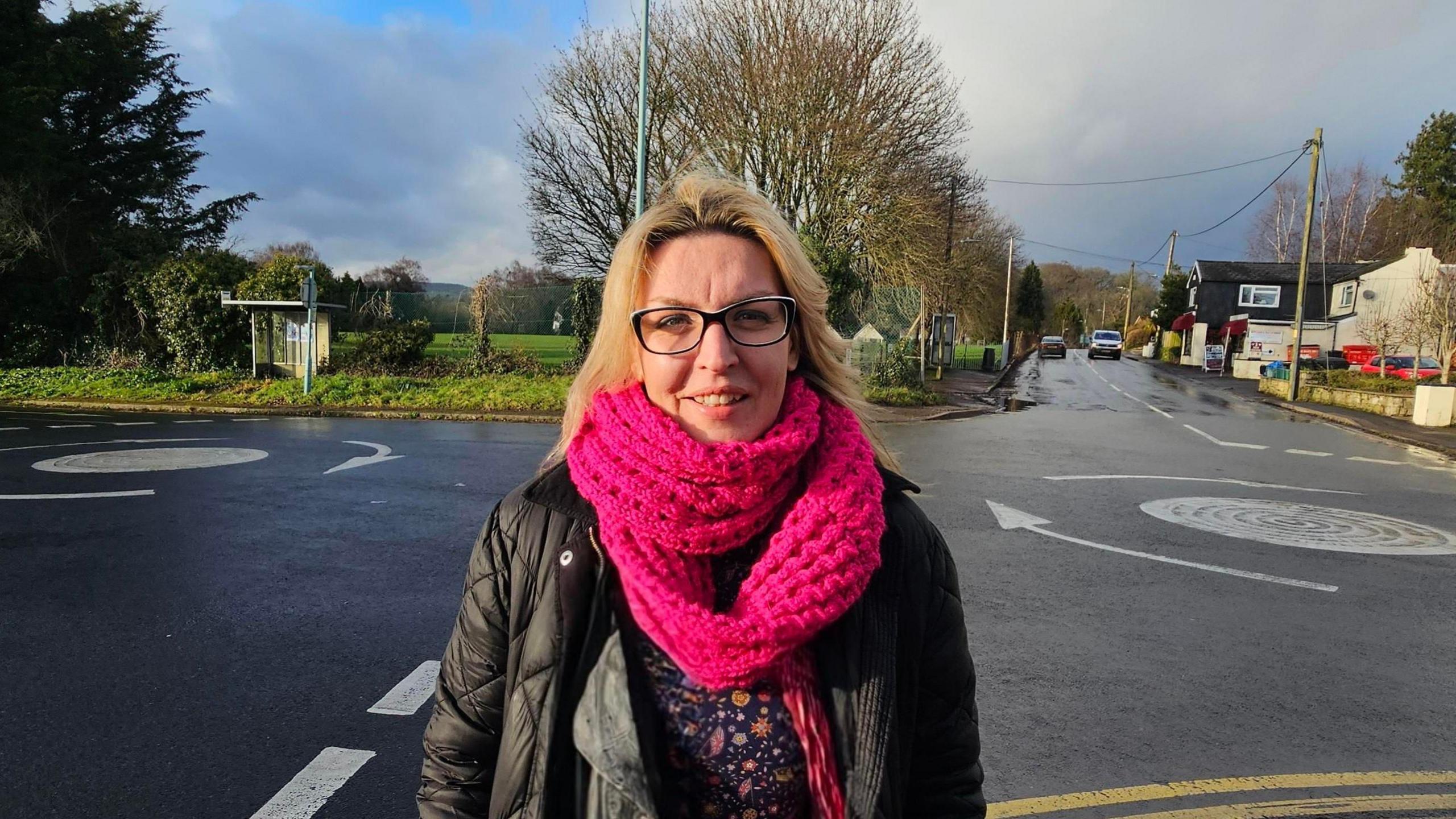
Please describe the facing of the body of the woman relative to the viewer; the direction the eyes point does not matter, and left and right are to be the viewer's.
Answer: facing the viewer

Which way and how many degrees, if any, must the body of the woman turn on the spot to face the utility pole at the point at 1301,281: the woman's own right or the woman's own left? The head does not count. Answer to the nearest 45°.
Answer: approximately 135° to the woman's own left

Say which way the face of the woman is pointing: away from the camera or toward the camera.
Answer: toward the camera

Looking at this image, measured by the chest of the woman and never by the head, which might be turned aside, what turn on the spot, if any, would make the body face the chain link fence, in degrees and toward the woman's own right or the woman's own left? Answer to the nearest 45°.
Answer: approximately 180°

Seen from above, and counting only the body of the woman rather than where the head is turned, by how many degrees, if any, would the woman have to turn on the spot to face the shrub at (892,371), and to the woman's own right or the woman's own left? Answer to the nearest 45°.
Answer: approximately 180°

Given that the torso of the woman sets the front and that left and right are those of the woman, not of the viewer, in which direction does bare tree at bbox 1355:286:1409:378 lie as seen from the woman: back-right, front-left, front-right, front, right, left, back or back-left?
back-left

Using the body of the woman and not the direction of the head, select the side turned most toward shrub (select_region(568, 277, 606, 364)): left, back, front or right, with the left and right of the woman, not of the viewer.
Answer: back

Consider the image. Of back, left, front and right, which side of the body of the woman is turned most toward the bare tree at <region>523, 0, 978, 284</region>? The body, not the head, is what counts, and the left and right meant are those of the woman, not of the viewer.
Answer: back

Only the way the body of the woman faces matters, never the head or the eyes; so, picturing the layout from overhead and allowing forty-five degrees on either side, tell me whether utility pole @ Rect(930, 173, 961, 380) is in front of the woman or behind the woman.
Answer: behind

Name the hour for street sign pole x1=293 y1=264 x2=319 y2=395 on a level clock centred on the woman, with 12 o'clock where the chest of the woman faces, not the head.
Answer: The street sign pole is roughly at 5 o'clock from the woman.

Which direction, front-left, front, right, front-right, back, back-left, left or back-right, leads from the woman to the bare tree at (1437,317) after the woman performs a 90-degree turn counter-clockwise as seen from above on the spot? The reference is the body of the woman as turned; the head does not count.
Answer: front-left

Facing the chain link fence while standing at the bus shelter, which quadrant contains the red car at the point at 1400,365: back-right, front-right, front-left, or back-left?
front-right

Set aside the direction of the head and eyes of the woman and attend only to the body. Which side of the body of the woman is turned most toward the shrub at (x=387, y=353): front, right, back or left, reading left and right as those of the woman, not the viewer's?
back

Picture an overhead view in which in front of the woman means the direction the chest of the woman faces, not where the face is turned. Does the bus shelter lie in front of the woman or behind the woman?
behind
